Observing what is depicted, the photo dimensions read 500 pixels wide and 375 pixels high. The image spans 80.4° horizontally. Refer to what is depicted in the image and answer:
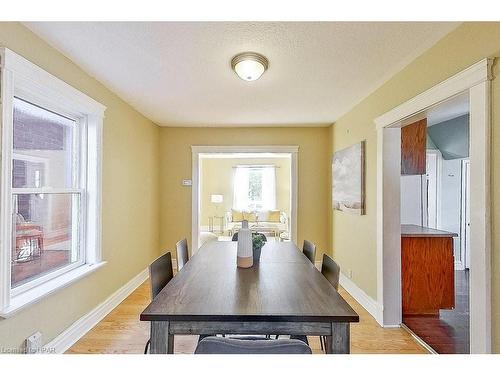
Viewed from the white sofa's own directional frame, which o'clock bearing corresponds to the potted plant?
The potted plant is roughly at 12 o'clock from the white sofa.

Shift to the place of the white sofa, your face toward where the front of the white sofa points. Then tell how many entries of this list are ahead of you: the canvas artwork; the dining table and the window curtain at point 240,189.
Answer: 2

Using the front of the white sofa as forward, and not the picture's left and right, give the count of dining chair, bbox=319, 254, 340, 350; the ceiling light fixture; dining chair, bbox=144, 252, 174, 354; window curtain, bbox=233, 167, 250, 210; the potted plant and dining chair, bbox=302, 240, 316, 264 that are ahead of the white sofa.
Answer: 5

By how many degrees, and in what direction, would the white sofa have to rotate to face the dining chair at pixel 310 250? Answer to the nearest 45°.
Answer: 0° — it already faces it

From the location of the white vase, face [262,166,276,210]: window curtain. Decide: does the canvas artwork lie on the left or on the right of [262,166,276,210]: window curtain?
right

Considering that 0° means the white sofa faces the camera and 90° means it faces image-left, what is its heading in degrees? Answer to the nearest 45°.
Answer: approximately 0°

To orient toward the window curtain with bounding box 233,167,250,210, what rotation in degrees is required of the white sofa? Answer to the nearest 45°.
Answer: approximately 135° to its right

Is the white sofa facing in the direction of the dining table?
yes

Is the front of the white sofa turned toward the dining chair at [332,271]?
yes

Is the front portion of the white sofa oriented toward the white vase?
yes
